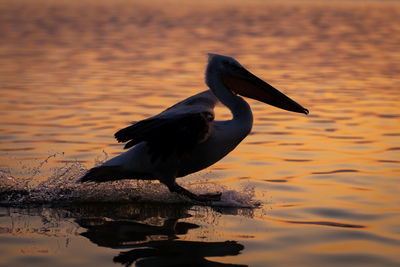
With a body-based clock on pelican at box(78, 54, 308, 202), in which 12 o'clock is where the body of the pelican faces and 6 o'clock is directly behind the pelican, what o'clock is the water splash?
The water splash is roughly at 7 o'clock from the pelican.

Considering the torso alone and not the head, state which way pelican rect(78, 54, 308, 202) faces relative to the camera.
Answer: to the viewer's right
